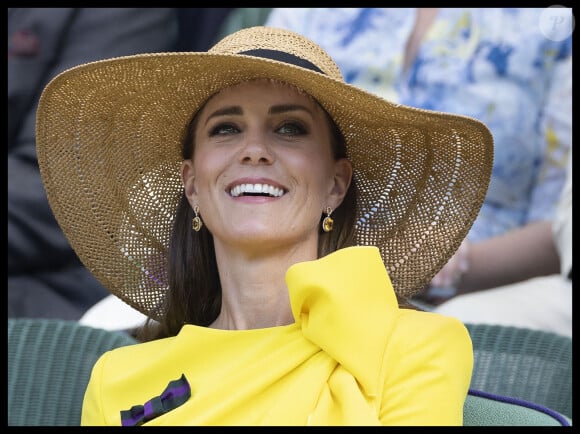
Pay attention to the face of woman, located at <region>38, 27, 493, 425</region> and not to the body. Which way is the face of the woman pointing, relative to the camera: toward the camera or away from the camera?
toward the camera

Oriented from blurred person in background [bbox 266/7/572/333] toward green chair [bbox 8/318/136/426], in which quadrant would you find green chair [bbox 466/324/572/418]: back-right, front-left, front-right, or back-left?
front-left

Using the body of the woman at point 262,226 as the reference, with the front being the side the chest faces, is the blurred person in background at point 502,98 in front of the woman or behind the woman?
behind

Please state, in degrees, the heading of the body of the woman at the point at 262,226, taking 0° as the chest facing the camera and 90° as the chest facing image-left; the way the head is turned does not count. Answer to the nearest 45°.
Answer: approximately 0°

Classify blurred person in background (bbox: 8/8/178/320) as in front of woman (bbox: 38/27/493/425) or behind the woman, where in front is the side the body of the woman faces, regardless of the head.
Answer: behind

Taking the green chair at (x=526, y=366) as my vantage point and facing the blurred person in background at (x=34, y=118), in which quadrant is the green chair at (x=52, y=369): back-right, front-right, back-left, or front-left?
front-left
